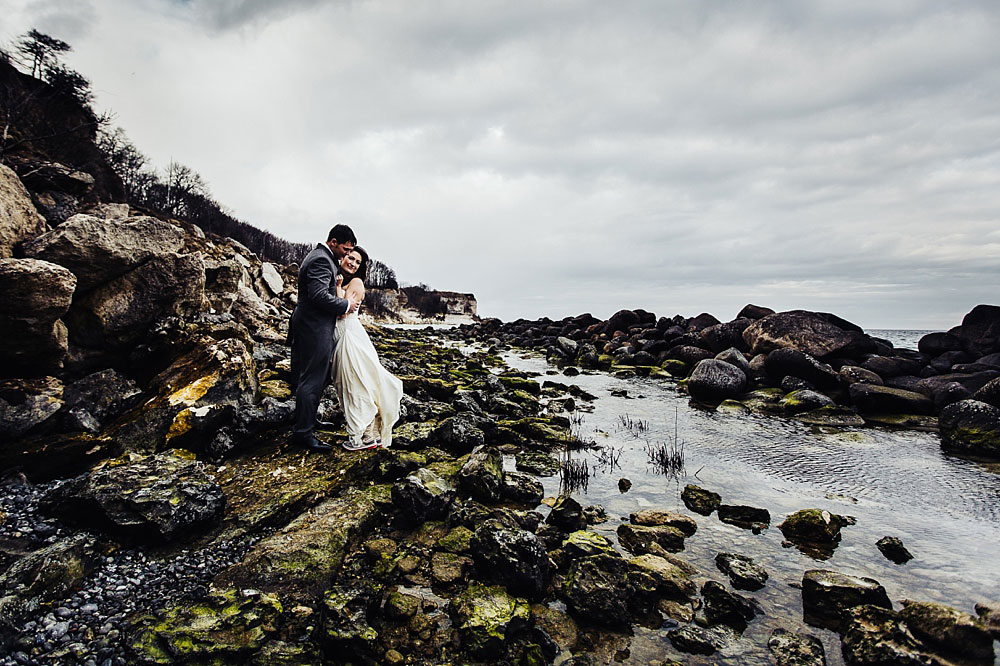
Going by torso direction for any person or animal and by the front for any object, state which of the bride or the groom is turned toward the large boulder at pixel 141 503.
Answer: the bride

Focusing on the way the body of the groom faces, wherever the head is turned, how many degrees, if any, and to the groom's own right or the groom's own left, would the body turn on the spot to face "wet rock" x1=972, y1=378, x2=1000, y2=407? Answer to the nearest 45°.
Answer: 0° — they already face it

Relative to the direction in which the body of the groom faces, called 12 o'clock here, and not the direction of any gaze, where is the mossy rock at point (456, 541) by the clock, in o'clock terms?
The mossy rock is roughly at 2 o'clock from the groom.

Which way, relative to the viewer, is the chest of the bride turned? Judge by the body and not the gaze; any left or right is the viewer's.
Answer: facing the viewer and to the left of the viewer

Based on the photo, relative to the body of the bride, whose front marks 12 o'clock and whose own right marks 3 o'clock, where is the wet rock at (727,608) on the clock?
The wet rock is roughly at 9 o'clock from the bride.

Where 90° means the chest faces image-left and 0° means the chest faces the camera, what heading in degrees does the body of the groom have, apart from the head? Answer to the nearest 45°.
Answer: approximately 270°

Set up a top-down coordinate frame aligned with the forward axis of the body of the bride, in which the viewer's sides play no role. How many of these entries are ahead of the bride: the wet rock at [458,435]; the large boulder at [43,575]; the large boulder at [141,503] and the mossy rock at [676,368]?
2

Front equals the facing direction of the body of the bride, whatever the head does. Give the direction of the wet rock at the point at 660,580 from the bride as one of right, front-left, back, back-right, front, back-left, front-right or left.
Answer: left

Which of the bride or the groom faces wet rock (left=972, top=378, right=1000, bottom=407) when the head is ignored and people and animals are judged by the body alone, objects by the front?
the groom

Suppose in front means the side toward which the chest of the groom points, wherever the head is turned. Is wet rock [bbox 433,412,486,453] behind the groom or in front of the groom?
in front

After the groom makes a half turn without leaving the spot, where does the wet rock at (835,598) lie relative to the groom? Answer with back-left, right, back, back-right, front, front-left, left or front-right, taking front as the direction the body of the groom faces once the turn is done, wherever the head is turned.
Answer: back-left

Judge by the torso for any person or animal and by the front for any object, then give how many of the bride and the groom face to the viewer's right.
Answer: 1

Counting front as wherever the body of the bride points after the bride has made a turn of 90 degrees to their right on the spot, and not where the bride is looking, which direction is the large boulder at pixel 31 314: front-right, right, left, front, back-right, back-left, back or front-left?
front-left

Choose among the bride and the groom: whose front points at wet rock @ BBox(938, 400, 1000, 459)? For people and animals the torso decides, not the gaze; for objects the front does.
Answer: the groom

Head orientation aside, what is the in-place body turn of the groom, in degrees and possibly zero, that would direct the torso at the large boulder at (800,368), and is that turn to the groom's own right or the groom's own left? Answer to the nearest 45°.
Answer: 0° — they already face it

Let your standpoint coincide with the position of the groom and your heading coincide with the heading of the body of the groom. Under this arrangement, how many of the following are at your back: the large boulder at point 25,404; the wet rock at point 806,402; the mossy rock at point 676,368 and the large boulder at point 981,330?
1

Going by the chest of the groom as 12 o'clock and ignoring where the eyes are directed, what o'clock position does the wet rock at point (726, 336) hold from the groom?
The wet rock is roughly at 11 o'clock from the groom.
